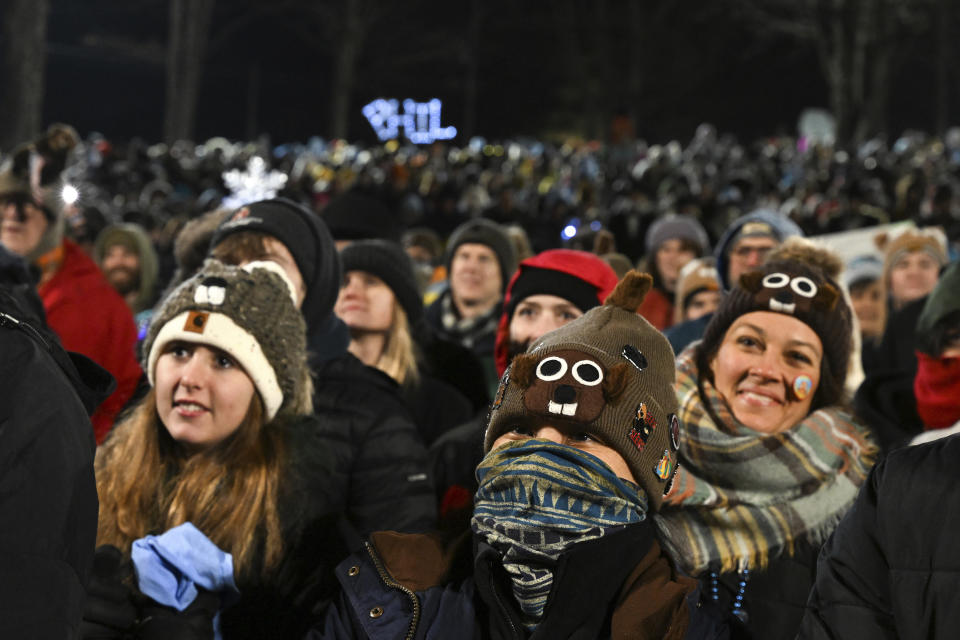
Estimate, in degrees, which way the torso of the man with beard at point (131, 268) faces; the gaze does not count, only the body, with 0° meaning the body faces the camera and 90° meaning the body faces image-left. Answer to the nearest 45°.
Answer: approximately 45°

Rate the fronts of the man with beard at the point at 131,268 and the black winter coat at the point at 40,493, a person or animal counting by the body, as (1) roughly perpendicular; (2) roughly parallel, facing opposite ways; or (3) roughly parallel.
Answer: roughly parallel

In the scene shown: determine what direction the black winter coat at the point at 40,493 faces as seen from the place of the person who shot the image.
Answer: facing the viewer and to the left of the viewer

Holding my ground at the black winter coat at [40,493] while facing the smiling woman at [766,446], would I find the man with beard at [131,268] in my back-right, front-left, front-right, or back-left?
front-left

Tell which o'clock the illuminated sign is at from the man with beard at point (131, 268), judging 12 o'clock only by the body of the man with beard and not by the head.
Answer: The illuminated sign is roughly at 5 o'clock from the man with beard.

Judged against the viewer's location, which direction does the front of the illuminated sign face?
facing the viewer

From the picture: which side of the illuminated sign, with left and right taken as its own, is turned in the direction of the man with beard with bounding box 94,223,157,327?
front

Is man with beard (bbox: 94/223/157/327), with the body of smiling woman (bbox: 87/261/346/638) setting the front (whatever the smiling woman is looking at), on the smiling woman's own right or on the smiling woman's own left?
on the smiling woman's own right

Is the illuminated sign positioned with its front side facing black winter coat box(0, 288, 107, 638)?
yes

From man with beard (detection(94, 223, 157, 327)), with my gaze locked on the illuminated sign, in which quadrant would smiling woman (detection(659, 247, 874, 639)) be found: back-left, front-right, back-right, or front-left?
back-right

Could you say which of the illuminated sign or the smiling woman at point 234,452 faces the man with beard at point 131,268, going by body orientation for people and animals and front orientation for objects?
the illuminated sign
